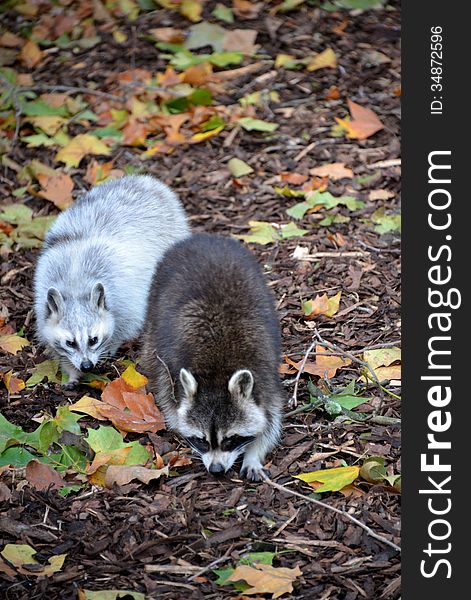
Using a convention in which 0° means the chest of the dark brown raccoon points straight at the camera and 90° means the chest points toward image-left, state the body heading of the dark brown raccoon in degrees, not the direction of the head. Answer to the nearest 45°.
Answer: approximately 0°

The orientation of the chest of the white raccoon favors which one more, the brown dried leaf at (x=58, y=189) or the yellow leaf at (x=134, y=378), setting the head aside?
the yellow leaf

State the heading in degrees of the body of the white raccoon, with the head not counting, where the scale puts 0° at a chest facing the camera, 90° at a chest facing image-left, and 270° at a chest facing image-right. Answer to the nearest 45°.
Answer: approximately 45°

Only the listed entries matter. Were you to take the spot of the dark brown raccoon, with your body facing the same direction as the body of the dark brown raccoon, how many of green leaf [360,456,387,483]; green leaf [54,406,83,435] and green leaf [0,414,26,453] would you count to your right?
2

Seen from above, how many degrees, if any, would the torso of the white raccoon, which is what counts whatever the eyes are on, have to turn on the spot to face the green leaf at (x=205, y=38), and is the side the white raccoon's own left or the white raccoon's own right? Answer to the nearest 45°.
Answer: approximately 135° to the white raccoon's own right

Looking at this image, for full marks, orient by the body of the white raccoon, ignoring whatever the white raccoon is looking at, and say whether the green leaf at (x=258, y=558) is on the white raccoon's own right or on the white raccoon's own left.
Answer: on the white raccoon's own left

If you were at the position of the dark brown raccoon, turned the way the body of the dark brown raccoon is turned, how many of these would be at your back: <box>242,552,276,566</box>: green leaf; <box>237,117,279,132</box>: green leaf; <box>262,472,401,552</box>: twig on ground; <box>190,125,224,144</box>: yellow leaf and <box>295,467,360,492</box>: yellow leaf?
2

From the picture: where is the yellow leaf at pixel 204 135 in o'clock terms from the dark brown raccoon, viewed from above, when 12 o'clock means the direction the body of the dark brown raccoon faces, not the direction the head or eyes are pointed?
The yellow leaf is roughly at 6 o'clock from the dark brown raccoon.

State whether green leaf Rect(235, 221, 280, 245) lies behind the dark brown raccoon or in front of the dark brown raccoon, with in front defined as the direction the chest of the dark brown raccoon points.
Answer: behind

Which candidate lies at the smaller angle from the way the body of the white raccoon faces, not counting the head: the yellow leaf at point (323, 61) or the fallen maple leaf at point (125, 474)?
the fallen maple leaf

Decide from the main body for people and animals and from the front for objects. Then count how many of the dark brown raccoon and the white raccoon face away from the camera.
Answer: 0
